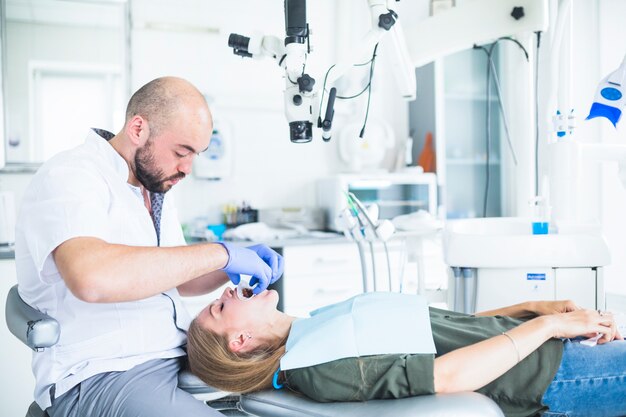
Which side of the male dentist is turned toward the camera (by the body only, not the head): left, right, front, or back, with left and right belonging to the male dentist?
right

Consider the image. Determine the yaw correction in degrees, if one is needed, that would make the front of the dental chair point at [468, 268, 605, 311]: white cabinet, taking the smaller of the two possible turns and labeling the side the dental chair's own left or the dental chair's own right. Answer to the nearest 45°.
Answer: approximately 45° to the dental chair's own left

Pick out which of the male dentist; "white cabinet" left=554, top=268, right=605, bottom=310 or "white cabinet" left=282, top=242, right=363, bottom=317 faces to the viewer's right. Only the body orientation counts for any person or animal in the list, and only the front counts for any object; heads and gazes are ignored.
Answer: the male dentist

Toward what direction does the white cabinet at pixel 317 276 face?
toward the camera

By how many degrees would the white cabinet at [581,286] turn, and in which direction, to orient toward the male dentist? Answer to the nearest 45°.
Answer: approximately 45° to its right

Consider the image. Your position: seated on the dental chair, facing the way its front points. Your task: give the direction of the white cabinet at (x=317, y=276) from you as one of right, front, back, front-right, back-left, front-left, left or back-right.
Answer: left

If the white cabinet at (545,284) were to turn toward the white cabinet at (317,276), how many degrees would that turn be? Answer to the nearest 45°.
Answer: approximately 135° to its right

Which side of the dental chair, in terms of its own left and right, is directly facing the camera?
right

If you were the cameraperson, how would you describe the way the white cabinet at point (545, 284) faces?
facing the viewer

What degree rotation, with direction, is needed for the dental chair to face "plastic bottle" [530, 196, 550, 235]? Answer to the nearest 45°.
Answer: approximately 45° to its left
